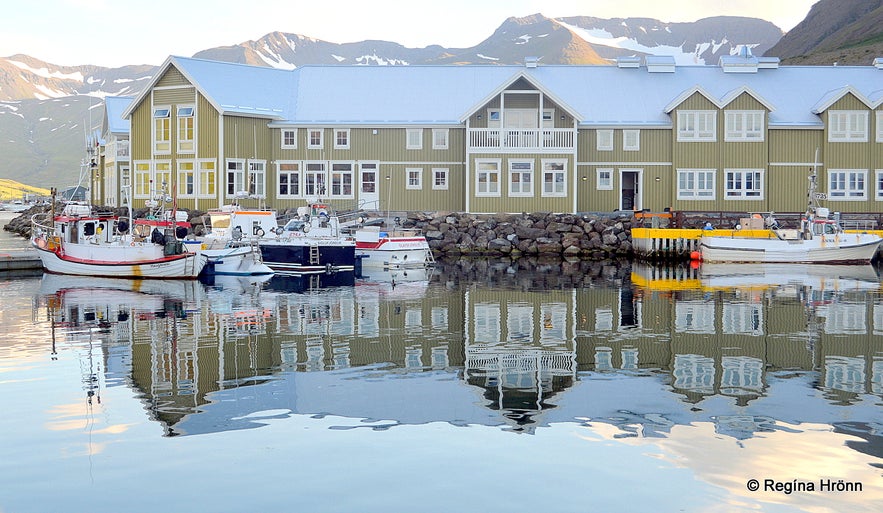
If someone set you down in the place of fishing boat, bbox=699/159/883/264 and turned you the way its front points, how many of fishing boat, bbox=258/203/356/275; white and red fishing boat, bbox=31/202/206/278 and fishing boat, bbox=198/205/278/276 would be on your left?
0

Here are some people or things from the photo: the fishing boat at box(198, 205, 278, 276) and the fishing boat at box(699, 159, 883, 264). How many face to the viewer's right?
1

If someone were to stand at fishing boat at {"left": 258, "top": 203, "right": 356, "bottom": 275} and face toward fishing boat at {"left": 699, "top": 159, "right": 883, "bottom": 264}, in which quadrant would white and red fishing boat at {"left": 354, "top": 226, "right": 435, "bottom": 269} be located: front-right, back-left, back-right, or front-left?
front-left
